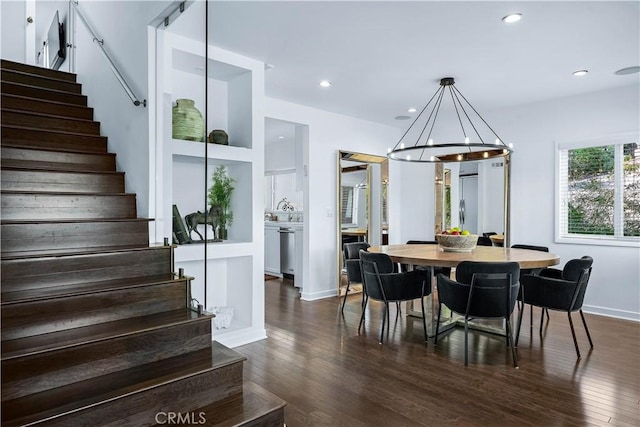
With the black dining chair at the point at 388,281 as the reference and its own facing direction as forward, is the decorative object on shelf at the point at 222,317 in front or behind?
behind

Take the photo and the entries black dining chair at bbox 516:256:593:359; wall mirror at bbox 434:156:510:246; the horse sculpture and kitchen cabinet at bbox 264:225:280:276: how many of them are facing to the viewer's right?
1

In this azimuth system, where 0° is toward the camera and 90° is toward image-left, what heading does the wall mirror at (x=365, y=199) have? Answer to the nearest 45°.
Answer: approximately 315°

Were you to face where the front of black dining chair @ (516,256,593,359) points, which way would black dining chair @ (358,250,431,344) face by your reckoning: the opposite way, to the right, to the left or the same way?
to the right

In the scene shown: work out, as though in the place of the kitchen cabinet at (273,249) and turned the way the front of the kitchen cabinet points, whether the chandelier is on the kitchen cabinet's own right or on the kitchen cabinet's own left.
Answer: on the kitchen cabinet's own left

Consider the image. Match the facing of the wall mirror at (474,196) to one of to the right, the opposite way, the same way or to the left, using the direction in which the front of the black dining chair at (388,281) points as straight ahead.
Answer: the opposite way

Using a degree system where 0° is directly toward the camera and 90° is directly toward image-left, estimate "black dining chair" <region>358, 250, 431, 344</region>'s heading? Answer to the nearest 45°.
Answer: approximately 225°

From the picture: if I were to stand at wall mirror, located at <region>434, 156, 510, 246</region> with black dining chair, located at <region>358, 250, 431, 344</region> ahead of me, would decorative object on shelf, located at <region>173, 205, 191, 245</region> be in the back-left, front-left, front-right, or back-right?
front-right

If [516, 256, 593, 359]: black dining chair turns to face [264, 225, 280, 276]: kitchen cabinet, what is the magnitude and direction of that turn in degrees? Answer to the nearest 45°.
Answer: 0° — it already faces it

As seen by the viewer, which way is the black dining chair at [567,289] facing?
to the viewer's left

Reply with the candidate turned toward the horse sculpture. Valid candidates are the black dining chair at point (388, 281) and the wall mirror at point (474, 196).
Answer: the wall mirror

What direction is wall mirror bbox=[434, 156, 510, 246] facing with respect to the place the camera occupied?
facing the viewer and to the left of the viewer

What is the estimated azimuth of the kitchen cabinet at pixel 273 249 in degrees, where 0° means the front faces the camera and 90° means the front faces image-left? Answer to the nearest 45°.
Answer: approximately 45°

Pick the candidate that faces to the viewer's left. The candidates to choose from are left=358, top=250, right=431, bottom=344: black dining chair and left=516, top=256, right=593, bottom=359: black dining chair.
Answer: left=516, top=256, right=593, bottom=359: black dining chair
